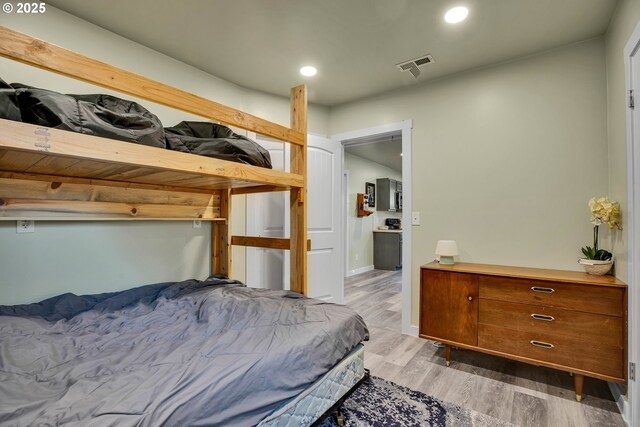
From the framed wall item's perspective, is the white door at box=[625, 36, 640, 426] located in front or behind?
in front

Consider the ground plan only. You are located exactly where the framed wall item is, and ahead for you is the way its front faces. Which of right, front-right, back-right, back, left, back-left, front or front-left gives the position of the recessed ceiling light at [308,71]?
front-right

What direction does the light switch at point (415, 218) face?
toward the camera

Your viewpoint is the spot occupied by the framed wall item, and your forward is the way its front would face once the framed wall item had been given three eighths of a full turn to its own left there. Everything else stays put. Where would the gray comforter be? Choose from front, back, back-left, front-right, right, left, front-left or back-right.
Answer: back

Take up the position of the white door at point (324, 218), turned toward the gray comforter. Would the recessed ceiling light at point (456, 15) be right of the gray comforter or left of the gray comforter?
left

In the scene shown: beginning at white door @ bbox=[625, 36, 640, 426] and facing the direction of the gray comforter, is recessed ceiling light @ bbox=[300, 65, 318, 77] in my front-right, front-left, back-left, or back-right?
front-right

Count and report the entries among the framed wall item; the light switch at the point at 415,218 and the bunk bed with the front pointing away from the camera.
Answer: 0

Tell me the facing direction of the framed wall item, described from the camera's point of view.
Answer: facing the viewer and to the right of the viewer

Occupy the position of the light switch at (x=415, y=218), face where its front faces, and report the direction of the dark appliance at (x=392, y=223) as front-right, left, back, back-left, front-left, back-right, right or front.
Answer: back

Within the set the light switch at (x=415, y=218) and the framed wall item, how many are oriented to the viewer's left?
0

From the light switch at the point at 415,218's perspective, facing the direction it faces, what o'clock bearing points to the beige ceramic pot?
The beige ceramic pot is roughly at 10 o'clock from the light switch.
